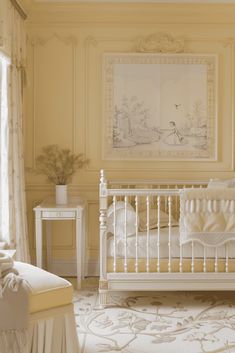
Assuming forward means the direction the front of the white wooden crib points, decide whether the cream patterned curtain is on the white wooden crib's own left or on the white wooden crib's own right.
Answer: on the white wooden crib's own right

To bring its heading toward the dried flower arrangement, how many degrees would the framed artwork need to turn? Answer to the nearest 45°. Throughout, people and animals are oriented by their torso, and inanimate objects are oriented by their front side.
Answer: approximately 90° to its right

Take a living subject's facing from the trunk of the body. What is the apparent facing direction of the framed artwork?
toward the camera

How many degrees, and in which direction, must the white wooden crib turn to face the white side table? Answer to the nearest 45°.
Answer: approximately 135° to its right

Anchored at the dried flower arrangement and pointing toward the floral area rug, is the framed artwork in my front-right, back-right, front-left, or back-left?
front-left

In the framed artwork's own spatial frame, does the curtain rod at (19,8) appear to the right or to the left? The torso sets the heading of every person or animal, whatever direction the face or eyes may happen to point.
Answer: on its right
